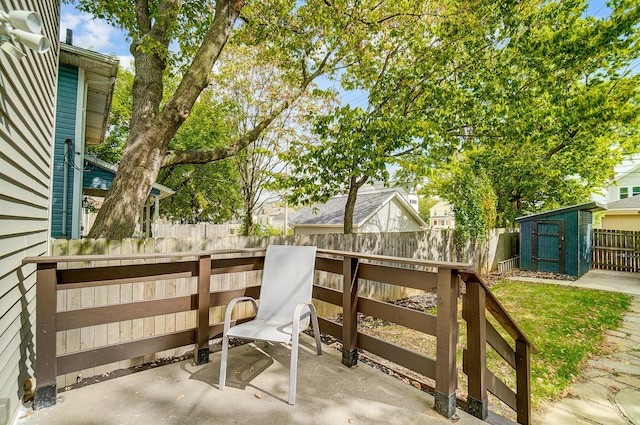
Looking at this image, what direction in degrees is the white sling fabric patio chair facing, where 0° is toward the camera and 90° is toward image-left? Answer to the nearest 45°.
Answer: approximately 45°

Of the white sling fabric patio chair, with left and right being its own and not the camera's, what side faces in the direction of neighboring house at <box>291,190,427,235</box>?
back

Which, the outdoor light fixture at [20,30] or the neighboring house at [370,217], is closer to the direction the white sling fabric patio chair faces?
the outdoor light fixture

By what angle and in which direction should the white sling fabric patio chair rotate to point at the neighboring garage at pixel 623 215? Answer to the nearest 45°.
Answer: approximately 180°

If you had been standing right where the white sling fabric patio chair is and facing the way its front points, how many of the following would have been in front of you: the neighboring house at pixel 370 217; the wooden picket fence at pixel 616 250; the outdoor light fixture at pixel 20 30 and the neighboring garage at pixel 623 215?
1

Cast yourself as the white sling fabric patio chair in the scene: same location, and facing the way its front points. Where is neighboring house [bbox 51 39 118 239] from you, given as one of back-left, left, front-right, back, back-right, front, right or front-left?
right

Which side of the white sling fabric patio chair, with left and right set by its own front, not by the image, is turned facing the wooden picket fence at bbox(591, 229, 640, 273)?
back

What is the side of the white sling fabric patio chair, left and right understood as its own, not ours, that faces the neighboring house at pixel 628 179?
back

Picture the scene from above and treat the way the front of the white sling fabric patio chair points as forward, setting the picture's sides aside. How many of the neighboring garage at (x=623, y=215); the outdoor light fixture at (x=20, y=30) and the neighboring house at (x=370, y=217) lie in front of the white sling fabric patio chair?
1

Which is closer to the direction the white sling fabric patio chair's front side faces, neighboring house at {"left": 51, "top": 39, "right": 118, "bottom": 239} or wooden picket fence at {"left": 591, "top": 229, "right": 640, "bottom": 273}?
the neighboring house

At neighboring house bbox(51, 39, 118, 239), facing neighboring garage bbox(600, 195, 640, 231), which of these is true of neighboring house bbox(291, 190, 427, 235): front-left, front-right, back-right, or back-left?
front-left

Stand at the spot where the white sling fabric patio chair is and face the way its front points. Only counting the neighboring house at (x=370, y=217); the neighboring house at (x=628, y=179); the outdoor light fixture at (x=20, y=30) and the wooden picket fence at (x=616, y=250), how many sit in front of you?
1
